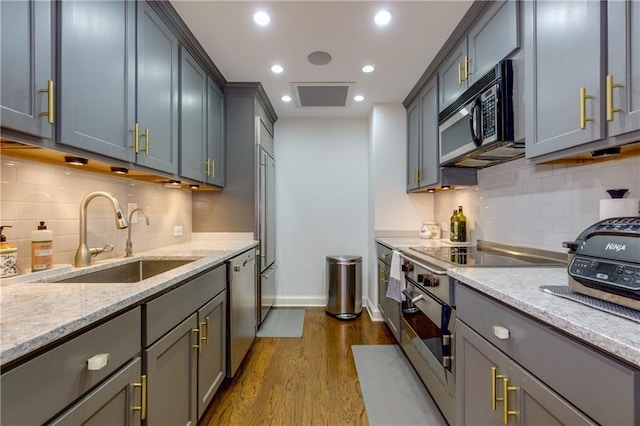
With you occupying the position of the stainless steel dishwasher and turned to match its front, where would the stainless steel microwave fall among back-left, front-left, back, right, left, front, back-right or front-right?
front-right

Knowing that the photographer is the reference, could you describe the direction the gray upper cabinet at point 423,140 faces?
facing to the left of the viewer

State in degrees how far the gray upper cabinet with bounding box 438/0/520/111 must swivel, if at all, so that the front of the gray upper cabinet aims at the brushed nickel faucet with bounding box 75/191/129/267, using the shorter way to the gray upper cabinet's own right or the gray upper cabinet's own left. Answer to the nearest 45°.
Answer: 0° — it already faces it

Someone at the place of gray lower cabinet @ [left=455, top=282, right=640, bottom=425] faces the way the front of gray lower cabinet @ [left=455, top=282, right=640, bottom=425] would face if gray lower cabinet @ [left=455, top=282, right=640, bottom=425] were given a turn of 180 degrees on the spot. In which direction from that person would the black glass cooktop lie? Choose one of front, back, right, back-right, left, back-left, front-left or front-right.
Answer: front-left

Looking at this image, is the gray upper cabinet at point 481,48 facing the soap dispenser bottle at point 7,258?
yes

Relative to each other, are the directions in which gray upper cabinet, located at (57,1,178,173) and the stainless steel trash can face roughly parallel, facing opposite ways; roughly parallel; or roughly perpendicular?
roughly perpendicular

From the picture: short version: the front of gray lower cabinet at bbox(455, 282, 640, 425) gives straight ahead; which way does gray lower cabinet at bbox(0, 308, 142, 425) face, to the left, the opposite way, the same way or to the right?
the opposite way

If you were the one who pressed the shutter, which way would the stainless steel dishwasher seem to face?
facing to the right of the viewer

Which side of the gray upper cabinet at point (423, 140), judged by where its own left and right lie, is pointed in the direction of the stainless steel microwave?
left
